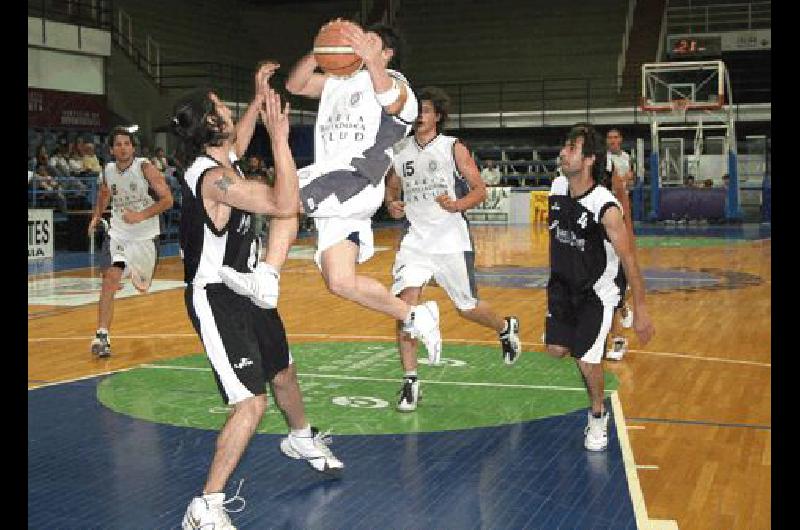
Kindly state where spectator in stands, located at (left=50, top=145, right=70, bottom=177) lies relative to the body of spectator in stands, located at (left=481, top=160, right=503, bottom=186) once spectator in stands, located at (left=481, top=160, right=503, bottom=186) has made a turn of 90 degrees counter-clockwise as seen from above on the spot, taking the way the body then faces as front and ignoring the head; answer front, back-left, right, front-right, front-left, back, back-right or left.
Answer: back-right

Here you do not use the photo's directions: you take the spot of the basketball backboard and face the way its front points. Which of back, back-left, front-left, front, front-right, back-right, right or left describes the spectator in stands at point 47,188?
front-right

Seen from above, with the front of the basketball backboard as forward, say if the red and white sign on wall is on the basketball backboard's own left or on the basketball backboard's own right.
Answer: on the basketball backboard's own right

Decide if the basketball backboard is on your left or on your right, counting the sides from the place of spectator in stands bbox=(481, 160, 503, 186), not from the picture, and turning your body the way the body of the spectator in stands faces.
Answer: on your left

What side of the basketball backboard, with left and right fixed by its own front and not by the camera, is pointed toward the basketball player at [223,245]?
front

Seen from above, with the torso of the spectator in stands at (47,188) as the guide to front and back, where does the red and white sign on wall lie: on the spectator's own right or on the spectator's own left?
on the spectator's own left

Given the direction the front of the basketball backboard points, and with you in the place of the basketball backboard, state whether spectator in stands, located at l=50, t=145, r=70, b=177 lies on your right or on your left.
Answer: on your right

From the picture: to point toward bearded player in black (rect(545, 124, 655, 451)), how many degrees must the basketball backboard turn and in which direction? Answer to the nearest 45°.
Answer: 0° — it already faces them

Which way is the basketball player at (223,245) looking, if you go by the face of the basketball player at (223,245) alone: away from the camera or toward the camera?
away from the camera
